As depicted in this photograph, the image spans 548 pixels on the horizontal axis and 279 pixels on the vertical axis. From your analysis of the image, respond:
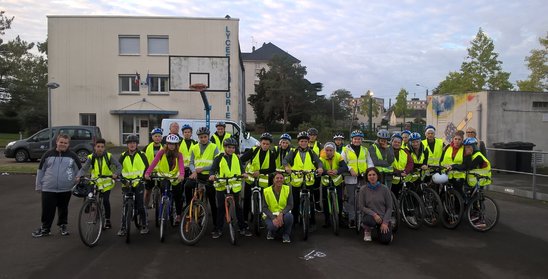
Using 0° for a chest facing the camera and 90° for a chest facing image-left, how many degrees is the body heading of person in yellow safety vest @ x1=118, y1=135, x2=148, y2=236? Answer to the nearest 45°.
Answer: approximately 0°

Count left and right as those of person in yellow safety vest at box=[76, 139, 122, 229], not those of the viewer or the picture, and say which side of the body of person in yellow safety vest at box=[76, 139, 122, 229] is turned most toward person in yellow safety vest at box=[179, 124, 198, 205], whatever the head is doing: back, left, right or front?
left

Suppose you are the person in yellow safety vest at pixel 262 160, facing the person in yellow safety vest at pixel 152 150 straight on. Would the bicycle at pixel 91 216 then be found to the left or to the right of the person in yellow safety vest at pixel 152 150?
left

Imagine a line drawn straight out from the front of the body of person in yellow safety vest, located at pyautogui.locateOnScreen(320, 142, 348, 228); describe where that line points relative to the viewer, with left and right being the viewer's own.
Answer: facing the viewer

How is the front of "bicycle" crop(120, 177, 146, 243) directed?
toward the camera

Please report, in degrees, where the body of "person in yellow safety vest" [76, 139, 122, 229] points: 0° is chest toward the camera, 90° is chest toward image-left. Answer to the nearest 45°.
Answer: approximately 0°

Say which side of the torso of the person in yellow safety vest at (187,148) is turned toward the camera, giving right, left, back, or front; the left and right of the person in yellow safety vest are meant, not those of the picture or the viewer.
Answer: front

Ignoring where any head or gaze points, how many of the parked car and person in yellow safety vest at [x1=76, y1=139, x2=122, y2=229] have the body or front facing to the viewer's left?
1

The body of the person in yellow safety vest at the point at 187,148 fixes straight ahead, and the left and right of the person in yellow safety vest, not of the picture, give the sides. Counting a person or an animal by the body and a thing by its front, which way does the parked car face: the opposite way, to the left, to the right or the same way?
to the right

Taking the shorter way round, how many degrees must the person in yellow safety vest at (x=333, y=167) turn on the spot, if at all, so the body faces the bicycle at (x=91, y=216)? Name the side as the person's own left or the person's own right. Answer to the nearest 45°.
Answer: approximately 90° to the person's own right

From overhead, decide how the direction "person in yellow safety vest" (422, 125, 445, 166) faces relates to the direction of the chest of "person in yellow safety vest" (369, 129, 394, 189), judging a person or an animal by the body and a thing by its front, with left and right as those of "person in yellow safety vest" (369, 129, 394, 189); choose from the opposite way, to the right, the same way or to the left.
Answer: the same way

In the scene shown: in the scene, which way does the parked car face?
to the viewer's left

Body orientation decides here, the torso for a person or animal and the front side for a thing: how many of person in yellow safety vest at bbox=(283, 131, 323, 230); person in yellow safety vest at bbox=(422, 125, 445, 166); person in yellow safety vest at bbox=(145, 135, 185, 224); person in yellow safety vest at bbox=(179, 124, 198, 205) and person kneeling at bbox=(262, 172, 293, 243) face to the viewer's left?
0

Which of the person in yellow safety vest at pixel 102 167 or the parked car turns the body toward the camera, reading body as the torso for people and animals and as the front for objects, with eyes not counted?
the person in yellow safety vest

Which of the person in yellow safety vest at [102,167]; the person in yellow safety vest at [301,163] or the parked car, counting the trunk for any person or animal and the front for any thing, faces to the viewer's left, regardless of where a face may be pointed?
the parked car

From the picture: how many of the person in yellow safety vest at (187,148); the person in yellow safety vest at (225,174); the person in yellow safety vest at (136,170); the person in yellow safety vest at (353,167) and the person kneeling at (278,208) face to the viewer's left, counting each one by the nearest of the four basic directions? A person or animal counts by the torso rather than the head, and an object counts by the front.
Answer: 0

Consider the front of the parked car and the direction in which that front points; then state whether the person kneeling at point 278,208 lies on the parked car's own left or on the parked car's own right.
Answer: on the parked car's own left
